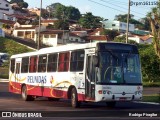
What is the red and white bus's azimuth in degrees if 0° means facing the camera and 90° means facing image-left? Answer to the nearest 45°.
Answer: approximately 315°

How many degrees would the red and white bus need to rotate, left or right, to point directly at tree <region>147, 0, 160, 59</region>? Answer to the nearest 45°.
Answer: approximately 90° to its left
